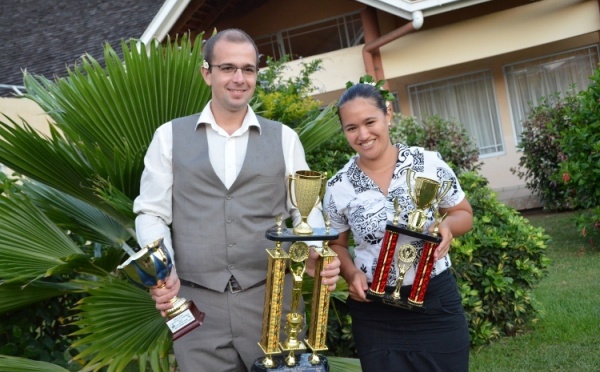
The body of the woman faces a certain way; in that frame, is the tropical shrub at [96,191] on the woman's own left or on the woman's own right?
on the woman's own right

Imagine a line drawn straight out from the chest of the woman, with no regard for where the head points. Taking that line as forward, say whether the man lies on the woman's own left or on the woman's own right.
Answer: on the woman's own right

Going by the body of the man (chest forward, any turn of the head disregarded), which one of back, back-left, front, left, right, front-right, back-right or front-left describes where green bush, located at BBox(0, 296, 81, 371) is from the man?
back-right

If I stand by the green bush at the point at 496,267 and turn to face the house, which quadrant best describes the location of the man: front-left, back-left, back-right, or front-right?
back-left

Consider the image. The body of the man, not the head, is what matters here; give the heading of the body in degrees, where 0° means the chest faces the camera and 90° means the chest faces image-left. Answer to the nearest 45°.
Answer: approximately 0°

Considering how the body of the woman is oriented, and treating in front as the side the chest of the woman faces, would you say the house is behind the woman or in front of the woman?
behind

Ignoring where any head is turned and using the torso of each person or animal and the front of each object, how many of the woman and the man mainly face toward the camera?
2

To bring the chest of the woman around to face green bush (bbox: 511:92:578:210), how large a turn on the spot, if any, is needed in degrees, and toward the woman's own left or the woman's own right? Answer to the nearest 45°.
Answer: approximately 180°
